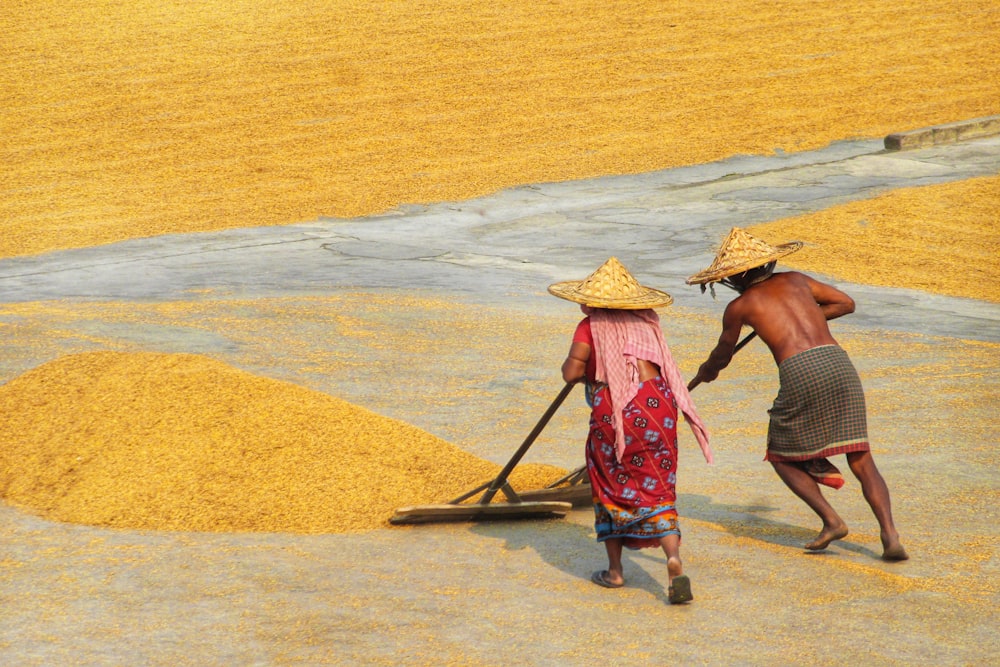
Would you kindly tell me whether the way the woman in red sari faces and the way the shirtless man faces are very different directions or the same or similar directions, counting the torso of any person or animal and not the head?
same or similar directions

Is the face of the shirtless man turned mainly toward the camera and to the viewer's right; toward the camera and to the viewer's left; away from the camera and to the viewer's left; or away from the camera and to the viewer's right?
away from the camera and to the viewer's left

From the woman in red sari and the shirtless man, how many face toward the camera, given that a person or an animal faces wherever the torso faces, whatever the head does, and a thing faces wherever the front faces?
0

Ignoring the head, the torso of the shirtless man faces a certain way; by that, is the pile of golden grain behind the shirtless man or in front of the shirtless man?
in front

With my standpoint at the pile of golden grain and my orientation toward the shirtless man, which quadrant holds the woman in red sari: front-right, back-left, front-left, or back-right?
front-right

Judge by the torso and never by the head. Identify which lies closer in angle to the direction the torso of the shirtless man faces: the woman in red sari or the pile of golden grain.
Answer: the pile of golden grain

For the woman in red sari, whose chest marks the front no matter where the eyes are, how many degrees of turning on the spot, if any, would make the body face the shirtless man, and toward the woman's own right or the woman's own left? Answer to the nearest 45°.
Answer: approximately 90° to the woman's own right

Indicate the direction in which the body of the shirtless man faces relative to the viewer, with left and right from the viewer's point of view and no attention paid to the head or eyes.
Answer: facing away from the viewer and to the left of the viewer

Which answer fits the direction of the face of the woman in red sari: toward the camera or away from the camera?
away from the camera

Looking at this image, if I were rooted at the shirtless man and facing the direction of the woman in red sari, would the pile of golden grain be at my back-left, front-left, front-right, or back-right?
front-right

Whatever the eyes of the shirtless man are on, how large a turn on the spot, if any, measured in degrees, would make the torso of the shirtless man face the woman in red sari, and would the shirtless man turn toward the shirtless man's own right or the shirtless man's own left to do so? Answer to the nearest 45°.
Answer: approximately 90° to the shirtless man's own left

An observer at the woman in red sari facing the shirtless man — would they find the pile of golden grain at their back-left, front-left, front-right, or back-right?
back-left

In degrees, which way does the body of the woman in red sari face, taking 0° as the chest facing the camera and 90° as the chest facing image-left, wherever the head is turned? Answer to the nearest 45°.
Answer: approximately 135°

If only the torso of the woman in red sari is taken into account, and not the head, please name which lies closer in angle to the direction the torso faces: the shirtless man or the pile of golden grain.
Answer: the pile of golden grain
